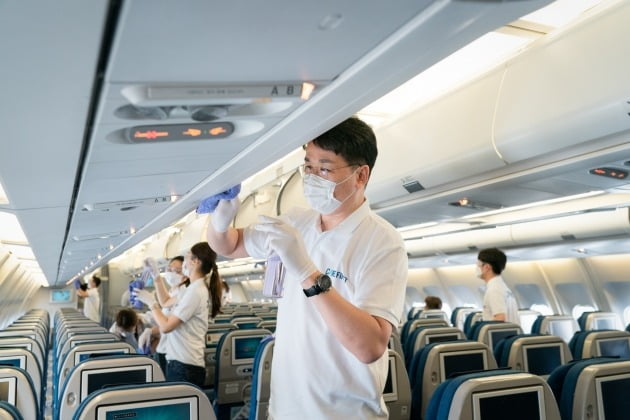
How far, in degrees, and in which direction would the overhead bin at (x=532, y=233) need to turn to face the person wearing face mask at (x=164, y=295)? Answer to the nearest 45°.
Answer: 0° — it already faces them

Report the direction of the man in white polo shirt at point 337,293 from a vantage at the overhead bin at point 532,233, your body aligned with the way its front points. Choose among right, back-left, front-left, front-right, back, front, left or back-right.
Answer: front-left

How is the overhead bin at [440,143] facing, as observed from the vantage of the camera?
facing the viewer and to the left of the viewer

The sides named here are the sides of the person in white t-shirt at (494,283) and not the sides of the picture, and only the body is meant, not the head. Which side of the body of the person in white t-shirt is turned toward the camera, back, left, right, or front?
left

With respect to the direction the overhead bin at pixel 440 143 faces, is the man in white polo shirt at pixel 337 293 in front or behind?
in front

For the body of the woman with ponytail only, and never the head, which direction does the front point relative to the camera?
to the viewer's left

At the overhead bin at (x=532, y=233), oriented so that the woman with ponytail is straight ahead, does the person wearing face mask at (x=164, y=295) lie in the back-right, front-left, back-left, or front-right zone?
front-right

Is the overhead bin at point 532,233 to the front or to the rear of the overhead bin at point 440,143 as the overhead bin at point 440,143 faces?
to the rear
